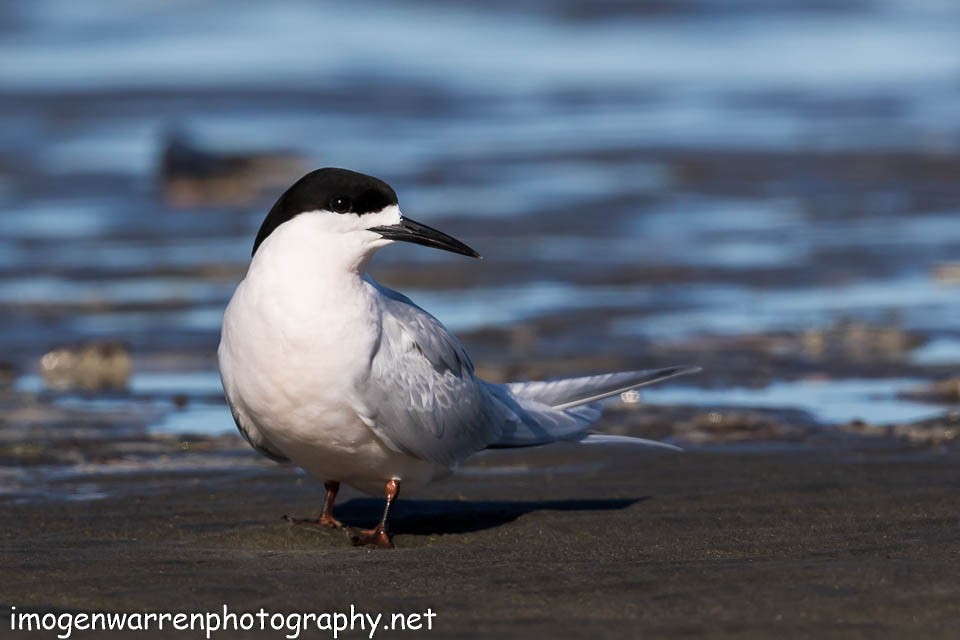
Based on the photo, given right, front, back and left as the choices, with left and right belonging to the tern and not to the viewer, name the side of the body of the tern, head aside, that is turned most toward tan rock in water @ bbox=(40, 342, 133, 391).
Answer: right

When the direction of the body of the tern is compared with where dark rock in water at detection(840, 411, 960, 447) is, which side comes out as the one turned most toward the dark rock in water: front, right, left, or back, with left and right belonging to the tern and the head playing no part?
back

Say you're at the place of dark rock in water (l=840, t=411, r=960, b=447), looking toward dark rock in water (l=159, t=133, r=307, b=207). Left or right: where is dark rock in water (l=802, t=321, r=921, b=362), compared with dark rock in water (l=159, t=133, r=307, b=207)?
right

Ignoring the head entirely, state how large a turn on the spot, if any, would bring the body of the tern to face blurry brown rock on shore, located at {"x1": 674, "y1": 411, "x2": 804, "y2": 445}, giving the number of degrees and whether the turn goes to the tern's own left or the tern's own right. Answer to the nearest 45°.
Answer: approximately 180°

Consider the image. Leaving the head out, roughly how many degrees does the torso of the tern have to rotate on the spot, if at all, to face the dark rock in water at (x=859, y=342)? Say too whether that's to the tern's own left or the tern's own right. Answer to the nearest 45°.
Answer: approximately 180°

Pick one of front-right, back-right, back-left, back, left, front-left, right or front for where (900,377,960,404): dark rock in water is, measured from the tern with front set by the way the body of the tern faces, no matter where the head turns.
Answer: back

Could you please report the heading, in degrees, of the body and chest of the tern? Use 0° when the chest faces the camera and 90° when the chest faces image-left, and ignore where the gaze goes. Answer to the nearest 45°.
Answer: approximately 45°

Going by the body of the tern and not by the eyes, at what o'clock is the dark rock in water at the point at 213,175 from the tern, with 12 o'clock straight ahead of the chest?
The dark rock in water is roughly at 4 o'clock from the tern.

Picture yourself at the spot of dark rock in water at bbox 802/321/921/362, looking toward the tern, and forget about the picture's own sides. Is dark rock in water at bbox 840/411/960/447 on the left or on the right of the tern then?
left
